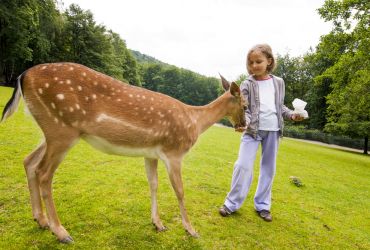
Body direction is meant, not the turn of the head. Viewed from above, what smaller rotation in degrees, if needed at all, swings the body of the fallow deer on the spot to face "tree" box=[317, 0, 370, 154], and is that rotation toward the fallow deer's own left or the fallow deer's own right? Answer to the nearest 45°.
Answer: approximately 45° to the fallow deer's own left

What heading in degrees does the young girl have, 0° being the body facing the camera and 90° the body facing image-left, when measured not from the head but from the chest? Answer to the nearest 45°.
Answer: approximately 0°

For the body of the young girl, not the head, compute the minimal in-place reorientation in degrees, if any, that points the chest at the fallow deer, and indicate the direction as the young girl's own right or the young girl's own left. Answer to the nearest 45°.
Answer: approximately 45° to the young girl's own right

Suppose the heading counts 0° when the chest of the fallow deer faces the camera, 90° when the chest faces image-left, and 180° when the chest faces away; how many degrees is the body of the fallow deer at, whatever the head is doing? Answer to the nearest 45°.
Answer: approximately 270°

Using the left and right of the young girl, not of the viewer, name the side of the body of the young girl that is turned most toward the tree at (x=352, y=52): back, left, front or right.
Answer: back

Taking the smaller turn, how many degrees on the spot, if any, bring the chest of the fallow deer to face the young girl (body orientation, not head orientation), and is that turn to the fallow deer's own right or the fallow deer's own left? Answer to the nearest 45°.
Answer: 0° — it already faces them

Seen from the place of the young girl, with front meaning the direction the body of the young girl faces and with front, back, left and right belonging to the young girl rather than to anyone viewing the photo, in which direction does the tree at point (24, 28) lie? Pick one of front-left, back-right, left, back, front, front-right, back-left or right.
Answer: back-right

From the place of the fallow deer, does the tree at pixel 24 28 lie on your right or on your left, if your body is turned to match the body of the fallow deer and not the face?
on your left

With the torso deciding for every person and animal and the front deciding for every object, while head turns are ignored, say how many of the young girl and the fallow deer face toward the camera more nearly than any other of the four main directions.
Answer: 1
